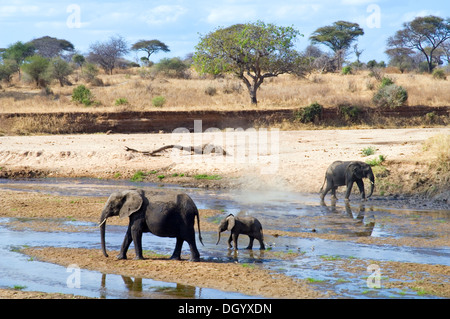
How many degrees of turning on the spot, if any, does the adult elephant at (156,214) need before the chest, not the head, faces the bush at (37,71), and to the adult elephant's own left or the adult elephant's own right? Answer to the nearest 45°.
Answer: approximately 90° to the adult elephant's own right

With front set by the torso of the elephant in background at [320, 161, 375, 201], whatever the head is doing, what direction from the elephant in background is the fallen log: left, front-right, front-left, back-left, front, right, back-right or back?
back-left

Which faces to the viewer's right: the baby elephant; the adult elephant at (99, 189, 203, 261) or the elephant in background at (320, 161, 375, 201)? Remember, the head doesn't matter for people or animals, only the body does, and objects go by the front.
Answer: the elephant in background

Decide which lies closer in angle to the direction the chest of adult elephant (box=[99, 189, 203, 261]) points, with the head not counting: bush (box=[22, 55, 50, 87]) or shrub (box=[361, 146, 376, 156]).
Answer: the bush

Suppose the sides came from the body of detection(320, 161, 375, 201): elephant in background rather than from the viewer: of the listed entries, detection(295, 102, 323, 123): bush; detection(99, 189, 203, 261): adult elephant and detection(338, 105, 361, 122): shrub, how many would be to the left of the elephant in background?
2

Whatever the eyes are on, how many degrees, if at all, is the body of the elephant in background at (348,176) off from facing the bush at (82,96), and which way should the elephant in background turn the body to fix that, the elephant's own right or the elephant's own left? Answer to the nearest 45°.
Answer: approximately 135° to the elephant's own left

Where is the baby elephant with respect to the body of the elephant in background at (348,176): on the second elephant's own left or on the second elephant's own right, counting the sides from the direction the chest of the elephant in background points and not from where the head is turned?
on the second elephant's own right

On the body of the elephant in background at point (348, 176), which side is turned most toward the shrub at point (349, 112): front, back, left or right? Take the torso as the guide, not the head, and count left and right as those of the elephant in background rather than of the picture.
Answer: left

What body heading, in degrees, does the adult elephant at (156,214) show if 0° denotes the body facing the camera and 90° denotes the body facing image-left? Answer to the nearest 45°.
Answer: approximately 90°

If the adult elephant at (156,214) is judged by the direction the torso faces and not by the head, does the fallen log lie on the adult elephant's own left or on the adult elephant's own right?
on the adult elephant's own right

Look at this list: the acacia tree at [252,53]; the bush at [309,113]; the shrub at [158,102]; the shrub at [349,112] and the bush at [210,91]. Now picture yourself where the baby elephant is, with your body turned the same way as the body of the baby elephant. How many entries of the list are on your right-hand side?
5

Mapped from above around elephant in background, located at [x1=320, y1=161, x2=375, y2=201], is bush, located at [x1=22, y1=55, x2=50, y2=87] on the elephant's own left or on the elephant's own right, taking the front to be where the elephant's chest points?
on the elephant's own left

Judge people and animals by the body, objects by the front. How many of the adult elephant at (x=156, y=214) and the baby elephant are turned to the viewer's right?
0

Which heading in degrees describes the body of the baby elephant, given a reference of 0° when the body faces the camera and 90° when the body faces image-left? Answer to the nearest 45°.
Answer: approximately 90°

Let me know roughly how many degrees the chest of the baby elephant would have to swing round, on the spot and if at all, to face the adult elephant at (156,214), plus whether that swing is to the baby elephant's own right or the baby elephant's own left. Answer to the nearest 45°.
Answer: approximately 45° to the baby elephant's own left

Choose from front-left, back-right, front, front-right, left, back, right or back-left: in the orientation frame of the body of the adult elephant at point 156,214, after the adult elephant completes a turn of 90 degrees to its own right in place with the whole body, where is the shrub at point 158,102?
front

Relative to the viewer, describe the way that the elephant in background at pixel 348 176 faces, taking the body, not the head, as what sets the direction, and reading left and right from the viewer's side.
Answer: facing to the right of the viewer

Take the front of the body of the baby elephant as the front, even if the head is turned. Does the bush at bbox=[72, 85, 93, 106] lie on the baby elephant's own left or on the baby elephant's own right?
on the baby elephant's own right
